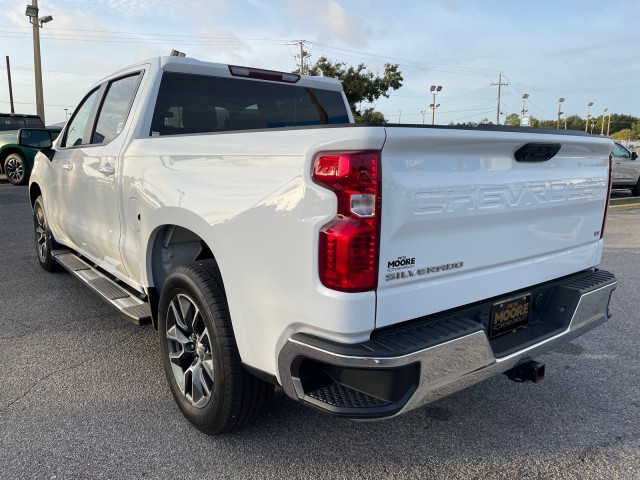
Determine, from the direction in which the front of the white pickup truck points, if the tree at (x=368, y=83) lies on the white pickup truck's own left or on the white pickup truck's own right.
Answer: on the white pickup truck's own right

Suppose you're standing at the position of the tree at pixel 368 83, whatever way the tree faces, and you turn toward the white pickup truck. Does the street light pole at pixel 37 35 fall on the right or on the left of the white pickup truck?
right

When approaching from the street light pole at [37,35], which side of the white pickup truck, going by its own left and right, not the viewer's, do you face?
front

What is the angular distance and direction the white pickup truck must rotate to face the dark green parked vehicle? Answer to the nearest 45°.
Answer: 0° — it already faces it

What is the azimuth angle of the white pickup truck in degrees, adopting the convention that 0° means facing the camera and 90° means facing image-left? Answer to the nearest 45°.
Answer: approximately 135°

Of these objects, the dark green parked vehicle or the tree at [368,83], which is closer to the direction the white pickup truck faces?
the dark green parked vehicle

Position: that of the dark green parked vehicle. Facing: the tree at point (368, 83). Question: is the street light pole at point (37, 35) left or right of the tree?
left
